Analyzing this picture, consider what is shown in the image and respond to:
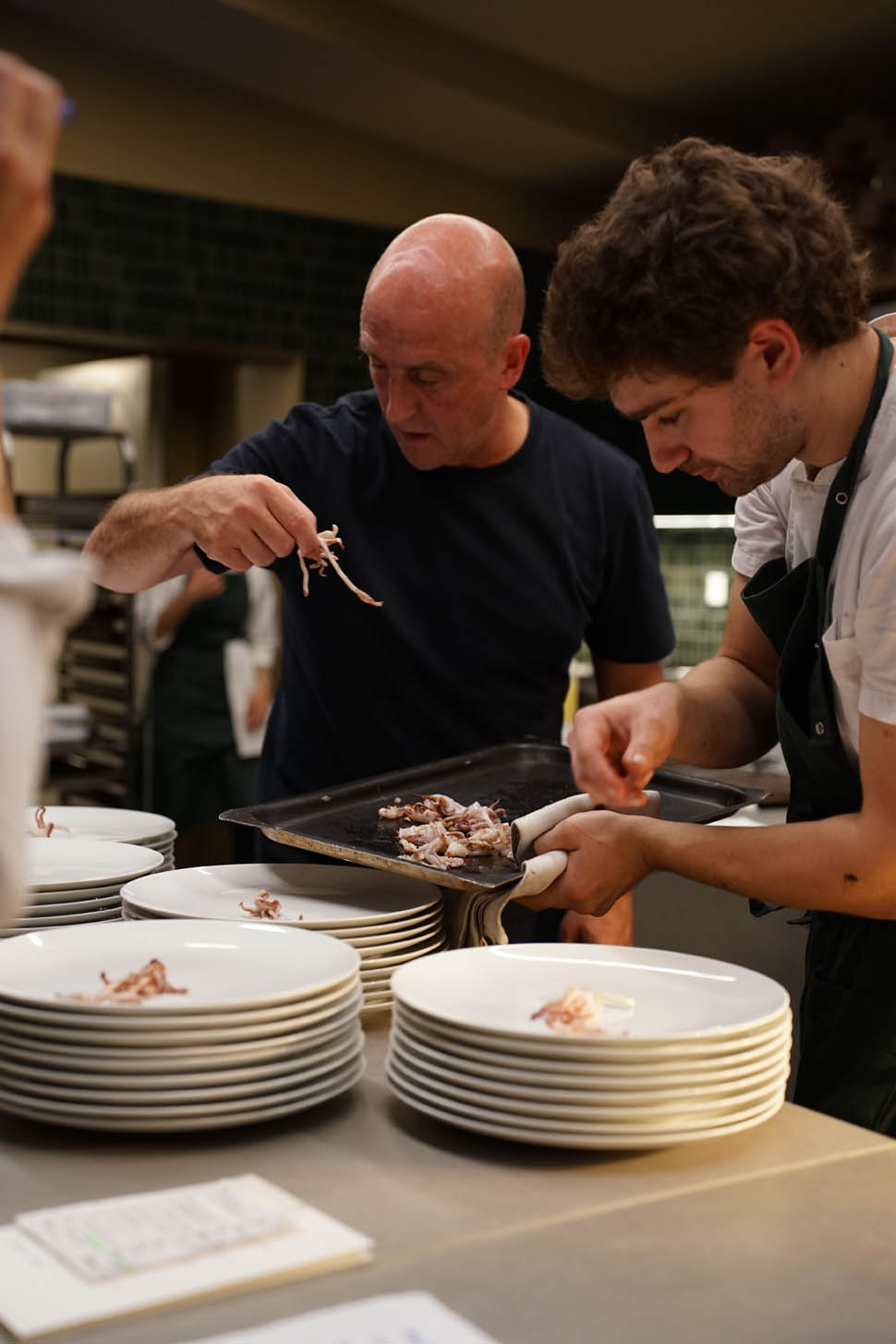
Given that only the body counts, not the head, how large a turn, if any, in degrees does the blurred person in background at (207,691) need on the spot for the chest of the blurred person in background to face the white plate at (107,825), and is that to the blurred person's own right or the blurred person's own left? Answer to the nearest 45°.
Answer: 0° — they already face it

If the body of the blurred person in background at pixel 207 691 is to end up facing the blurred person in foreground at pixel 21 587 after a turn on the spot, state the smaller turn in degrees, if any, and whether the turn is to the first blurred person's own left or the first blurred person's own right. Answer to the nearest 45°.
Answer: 0° — they already face them
